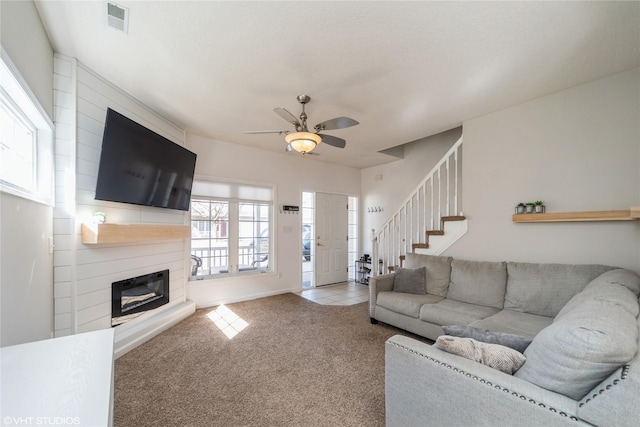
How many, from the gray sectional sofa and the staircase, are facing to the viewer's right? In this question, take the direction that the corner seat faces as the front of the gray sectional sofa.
0

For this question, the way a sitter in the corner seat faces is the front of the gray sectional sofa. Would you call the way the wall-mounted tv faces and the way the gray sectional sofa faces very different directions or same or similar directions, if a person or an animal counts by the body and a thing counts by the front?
very different directions

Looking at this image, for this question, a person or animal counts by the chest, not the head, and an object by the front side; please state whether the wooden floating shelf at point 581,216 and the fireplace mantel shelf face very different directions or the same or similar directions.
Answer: very different directions

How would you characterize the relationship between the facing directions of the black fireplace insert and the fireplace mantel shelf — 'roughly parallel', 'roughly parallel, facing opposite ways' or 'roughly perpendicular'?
roughly parallel

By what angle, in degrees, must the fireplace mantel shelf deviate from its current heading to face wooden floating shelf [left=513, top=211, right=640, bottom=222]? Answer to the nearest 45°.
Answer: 0° — it already faces it

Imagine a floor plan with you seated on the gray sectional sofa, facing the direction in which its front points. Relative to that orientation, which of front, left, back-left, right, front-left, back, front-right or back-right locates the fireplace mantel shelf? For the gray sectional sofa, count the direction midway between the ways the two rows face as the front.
front-right

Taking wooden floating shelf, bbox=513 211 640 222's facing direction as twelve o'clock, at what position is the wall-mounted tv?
The wall-mounted tv is roughly at 12 o'clock from the wooden floating shelf.

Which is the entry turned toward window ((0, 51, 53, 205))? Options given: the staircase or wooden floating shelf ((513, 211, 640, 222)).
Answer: the wooden floating shelf

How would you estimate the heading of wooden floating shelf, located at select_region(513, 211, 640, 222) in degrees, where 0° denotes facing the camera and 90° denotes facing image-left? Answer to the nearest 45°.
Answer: approximately 45°

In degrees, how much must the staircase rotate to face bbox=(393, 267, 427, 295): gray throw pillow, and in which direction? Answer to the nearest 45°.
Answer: approximately 135° to its left

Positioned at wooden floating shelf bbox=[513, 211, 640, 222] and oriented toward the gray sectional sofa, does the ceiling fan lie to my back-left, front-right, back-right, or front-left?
front-right

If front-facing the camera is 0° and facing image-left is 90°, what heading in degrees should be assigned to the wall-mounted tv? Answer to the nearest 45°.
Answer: approximately 315°

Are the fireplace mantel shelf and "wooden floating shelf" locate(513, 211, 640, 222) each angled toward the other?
yes

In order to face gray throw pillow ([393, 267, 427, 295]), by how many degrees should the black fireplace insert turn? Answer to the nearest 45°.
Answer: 0° — it already faces it

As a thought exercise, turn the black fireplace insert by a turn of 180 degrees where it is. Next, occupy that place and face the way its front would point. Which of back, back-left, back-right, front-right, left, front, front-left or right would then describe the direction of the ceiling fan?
back

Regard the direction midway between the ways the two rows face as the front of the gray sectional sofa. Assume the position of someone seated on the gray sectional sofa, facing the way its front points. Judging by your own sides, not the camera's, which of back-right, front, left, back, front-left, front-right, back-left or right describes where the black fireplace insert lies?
front-right

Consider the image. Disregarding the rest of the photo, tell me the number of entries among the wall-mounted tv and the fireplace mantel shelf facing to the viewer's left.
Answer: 0
